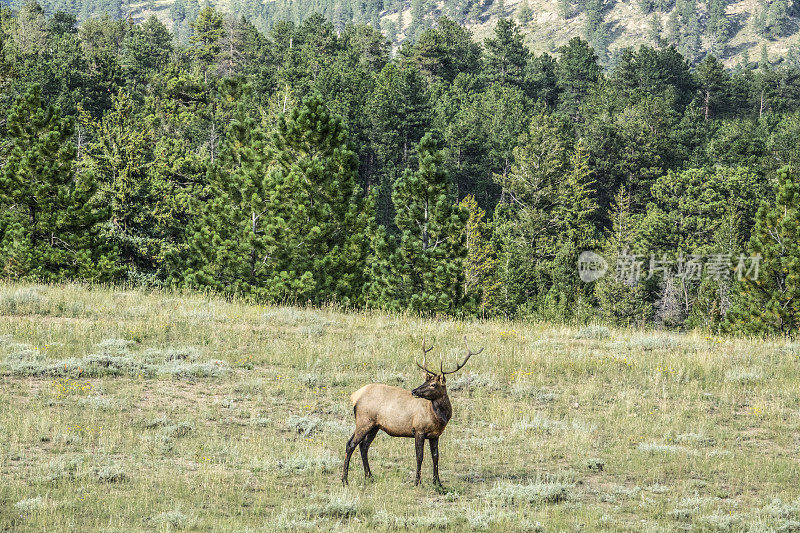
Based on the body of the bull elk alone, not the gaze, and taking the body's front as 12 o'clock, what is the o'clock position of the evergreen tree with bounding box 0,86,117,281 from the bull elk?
The evergreen tree is roughly at 8 o'clock from the bull elk.

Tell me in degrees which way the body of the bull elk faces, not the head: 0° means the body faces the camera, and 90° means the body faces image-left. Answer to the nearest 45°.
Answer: approximately 270°

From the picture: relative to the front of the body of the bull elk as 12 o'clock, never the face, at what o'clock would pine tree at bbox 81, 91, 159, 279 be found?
The pine tree is roughly at 8 o'clock from the bull elk.

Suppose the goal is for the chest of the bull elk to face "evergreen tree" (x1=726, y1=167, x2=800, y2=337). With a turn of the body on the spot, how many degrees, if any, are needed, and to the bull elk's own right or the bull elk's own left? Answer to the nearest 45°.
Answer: approximately 45° to the bull elk's own left

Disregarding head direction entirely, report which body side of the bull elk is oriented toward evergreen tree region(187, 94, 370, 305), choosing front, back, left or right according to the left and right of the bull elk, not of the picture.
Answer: left

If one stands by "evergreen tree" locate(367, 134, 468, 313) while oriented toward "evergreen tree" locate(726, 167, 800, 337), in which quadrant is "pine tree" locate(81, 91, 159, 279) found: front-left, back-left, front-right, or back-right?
back-left

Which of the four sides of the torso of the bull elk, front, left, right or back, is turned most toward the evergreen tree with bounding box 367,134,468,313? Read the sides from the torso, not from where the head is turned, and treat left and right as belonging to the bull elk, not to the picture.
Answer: left

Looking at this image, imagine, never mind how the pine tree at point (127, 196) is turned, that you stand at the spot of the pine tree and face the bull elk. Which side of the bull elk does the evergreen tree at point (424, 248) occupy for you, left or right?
left
